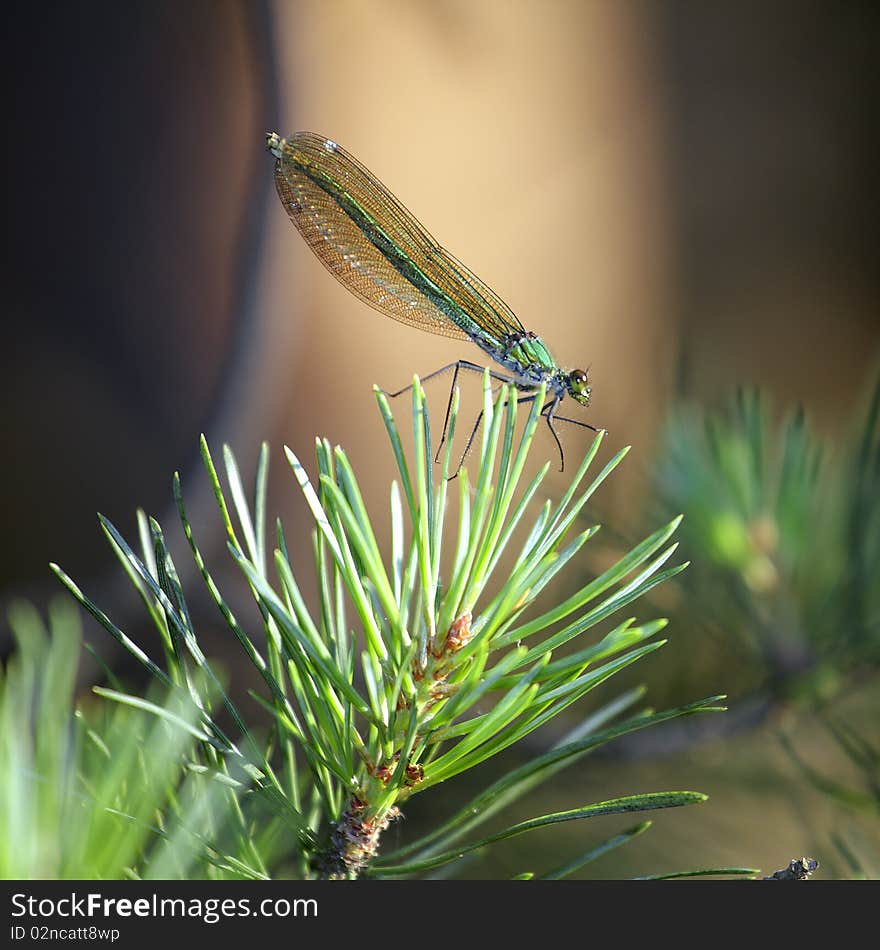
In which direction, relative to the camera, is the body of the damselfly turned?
to the viewer's right
